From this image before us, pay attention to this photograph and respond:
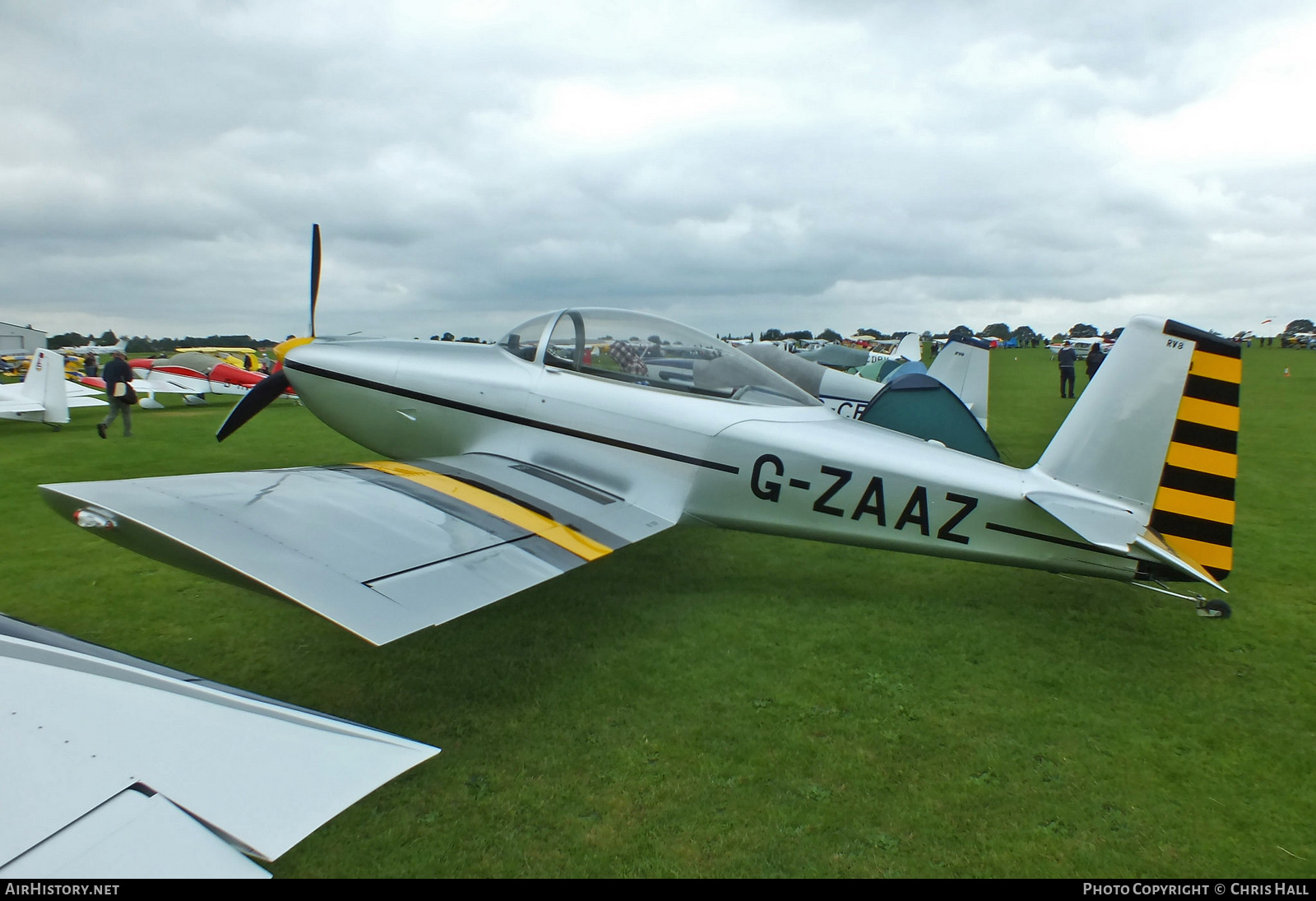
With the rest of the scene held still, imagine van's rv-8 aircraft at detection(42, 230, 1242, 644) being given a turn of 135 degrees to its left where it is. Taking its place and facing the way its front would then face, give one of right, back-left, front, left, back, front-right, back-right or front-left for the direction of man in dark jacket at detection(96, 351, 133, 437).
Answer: back-right

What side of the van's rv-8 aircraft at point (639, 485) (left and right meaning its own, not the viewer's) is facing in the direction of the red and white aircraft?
front

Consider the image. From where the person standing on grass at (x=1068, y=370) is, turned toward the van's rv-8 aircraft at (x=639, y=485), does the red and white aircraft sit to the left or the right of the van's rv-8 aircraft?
right

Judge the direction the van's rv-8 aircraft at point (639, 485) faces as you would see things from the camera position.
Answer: facing away from the viewer and to the left of the viewer

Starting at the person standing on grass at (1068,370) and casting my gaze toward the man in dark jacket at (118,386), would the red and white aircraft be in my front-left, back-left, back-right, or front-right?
front-right

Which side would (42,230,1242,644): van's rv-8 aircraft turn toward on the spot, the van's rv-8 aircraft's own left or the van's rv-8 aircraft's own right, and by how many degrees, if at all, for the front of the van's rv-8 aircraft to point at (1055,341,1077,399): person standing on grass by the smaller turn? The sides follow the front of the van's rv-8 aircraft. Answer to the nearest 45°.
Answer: approximately 90° to the van's rv-8 aircraft's own right

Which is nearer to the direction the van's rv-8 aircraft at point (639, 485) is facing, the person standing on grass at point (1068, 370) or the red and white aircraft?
the red and white aircraft
